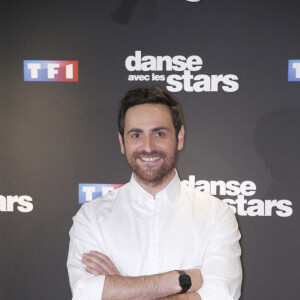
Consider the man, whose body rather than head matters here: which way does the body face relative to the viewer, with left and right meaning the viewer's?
facing the viewer

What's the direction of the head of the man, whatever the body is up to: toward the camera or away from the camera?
toward the camera
